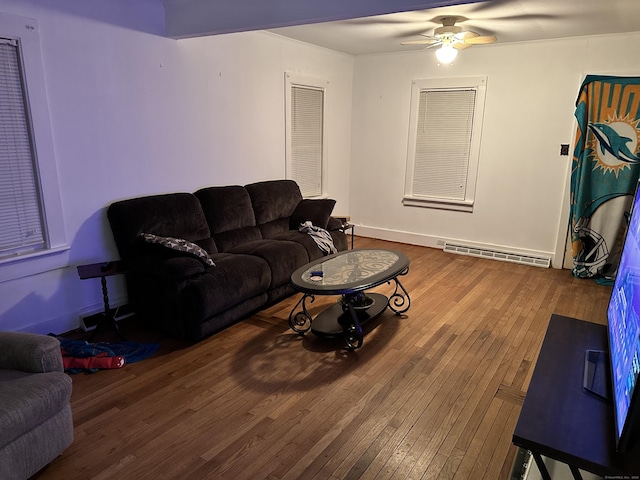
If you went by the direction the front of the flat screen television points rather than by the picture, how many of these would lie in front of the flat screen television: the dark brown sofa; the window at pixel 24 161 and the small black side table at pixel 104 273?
3

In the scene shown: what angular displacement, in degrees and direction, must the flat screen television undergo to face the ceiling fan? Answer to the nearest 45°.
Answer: approximately 45° to its right

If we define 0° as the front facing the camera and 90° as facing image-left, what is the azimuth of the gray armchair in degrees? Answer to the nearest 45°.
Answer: approximately 315°

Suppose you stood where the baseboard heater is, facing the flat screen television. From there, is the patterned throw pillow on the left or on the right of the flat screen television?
right

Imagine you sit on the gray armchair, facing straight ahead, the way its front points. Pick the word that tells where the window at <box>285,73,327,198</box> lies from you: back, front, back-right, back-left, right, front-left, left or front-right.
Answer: left

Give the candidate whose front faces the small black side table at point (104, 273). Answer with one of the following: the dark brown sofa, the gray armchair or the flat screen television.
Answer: the flat screen television

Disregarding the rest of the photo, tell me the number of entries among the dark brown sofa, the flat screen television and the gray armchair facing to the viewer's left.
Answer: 1

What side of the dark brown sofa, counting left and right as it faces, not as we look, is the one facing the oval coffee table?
front

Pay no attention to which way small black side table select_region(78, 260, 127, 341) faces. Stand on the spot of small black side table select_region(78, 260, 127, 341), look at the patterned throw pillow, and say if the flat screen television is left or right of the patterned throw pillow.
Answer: right

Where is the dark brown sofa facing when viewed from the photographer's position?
facing the viewer and to the right of the viewer

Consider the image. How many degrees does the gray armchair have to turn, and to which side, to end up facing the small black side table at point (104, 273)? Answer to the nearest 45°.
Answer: approximately 90° to its left

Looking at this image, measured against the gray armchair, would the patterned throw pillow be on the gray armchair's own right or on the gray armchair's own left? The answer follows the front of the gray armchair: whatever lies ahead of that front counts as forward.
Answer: on the gray armchair's own left

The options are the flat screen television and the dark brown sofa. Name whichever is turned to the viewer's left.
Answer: the flat screen television

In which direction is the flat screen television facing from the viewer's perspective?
to the viewer's left

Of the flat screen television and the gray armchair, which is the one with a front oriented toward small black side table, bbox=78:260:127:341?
the flat screen television

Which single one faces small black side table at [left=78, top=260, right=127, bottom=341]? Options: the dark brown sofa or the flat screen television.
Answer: the flat screen television

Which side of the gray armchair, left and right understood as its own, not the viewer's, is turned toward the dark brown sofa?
left
